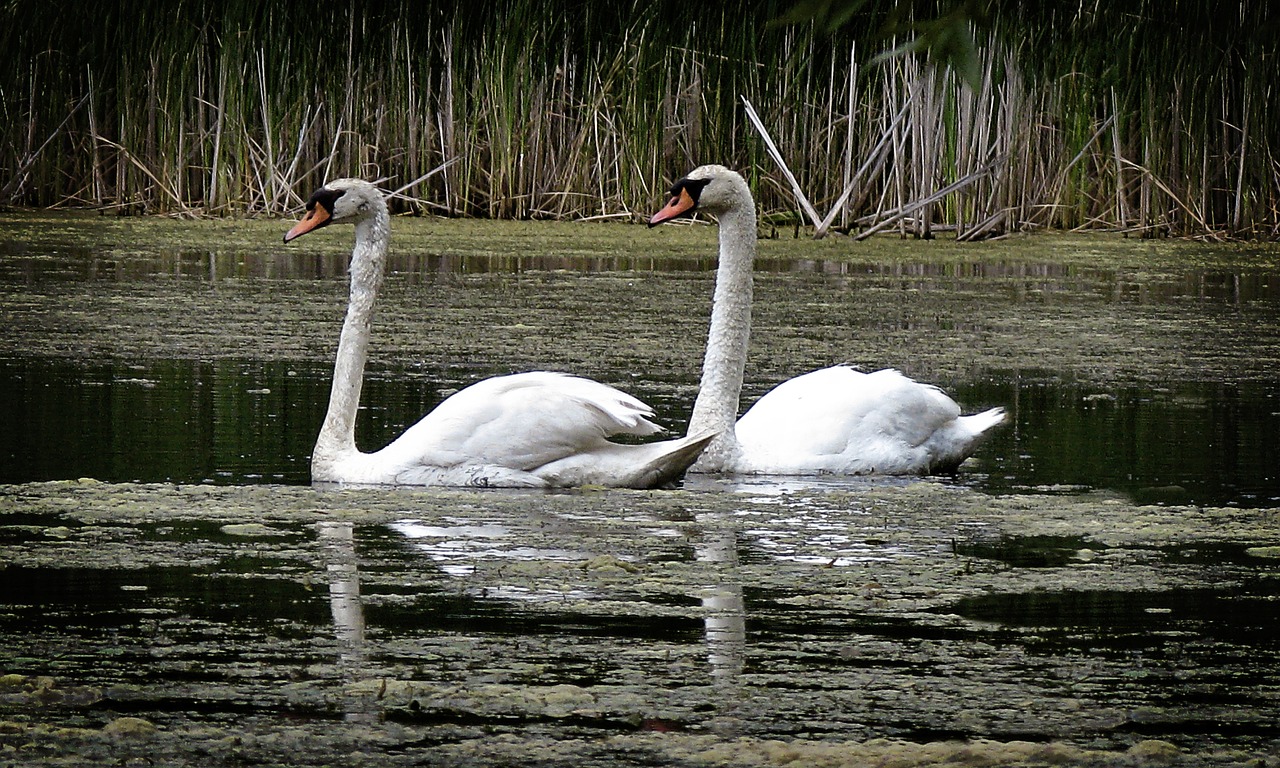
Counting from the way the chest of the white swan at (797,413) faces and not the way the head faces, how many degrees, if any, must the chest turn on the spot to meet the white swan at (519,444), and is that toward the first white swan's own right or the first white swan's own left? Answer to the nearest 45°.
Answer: approximately 45° to the first white swan's own left

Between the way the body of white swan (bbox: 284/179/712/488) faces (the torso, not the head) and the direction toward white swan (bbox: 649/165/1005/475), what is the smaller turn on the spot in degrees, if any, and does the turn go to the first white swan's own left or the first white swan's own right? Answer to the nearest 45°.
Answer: approximately 135° to the first white swan's own right

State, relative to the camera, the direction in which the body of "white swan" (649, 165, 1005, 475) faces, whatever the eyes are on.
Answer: to the viewer's left

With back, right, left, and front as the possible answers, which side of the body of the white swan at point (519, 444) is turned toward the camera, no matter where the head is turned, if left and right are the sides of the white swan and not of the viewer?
left

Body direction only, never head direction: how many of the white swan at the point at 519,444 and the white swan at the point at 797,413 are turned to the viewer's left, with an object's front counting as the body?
2
